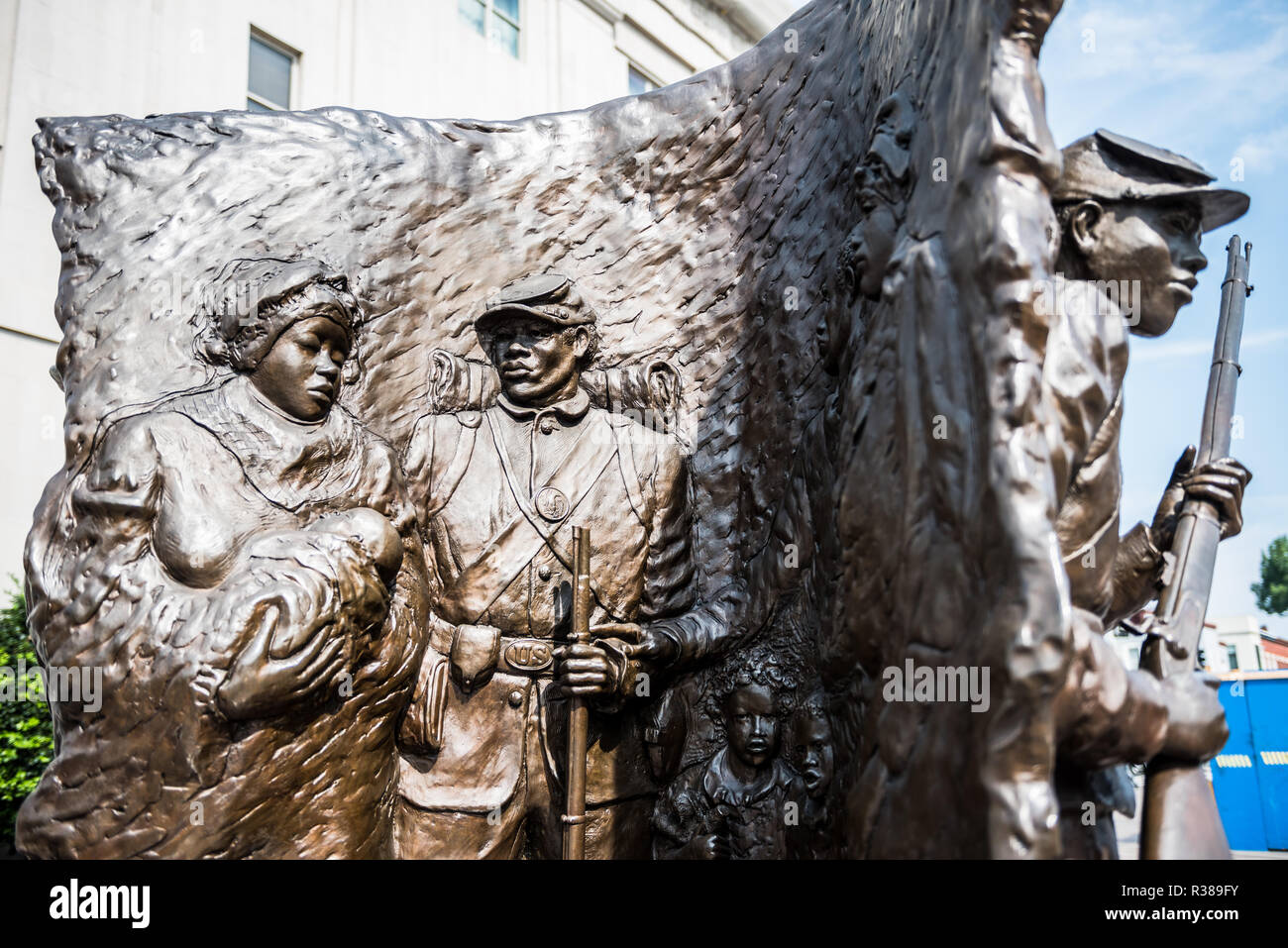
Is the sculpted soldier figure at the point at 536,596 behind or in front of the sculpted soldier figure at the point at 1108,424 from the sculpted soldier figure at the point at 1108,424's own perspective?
behind

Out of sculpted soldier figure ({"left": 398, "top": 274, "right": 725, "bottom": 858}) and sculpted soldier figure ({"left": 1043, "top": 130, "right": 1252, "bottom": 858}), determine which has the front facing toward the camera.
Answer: sculpted soldier figure ({"left": 398, "top": 274, "right": 725, "bottom": 858})

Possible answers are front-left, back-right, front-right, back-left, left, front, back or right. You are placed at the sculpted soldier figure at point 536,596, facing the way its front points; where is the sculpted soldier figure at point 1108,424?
front-left

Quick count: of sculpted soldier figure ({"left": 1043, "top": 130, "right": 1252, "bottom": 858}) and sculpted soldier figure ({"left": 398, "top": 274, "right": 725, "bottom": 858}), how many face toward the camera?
1

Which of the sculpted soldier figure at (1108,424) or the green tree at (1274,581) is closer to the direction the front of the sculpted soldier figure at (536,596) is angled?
the sculpted soldier figure

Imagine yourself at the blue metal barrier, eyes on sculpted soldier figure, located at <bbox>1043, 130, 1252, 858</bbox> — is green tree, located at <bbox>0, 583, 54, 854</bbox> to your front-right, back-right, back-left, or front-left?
front-right

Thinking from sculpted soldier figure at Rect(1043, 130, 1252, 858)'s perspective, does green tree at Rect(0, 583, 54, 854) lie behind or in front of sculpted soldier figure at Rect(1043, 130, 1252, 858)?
behind

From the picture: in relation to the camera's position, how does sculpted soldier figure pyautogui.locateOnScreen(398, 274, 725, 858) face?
facing the viewer

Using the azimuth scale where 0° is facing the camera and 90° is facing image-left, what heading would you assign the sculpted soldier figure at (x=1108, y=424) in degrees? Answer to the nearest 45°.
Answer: approximately 270°

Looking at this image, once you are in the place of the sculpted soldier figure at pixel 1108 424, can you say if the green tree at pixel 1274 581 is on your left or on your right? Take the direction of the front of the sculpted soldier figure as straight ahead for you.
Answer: on your left

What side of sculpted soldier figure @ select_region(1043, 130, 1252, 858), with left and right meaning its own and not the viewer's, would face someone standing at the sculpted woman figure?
back
